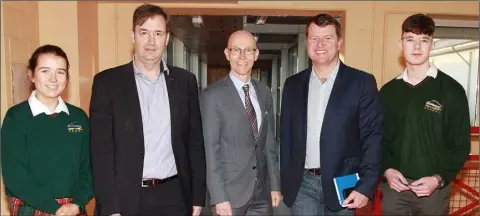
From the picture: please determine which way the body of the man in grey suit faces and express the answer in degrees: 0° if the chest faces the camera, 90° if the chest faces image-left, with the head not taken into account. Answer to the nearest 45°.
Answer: approximately 315°

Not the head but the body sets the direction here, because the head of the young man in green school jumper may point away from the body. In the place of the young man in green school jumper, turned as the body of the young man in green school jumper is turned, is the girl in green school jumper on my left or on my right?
on my right

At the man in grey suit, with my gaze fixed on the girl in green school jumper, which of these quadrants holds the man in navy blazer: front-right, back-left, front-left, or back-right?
back-left

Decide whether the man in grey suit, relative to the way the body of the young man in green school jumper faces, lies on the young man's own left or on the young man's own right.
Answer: on the young man's own right

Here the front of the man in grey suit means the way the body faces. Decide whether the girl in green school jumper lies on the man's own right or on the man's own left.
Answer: on the man's own right

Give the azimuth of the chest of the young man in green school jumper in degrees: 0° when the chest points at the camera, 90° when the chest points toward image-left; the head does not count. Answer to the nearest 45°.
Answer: approximately 0°

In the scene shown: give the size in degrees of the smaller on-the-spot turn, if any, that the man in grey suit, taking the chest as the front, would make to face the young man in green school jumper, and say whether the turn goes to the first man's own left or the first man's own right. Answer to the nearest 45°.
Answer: approximately 45° to the first man's own left

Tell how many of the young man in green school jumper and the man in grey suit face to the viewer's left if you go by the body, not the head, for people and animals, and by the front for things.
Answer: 0
